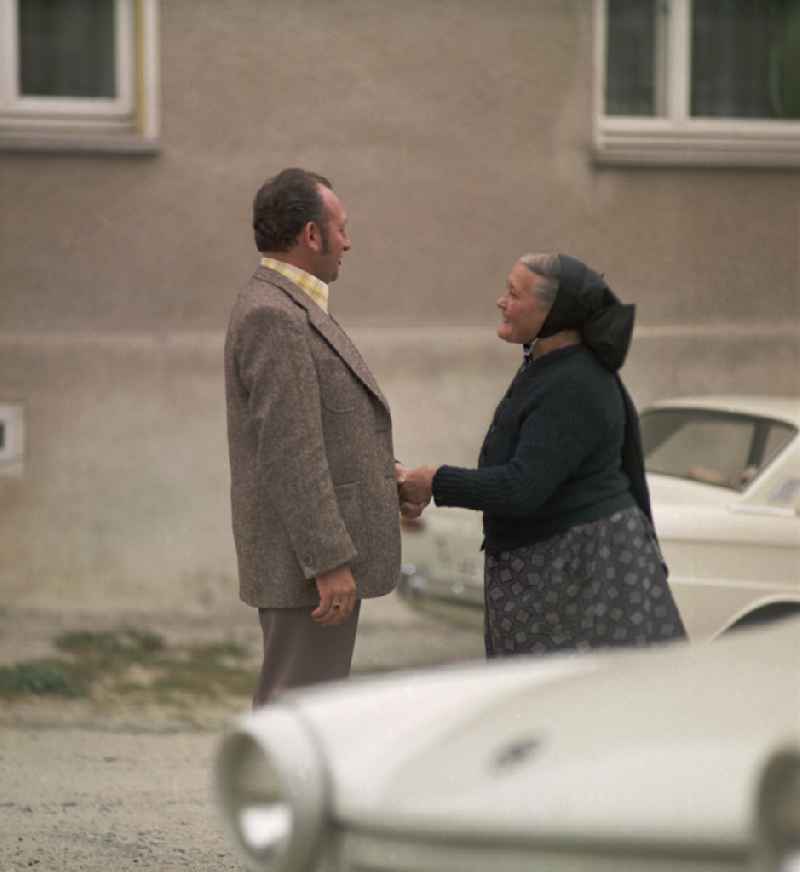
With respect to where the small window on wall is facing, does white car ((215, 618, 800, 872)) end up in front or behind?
in front

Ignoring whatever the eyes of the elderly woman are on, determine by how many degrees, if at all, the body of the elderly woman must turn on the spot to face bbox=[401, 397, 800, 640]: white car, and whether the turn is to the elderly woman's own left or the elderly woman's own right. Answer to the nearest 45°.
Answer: approximately 90° to the elderly woman's own right

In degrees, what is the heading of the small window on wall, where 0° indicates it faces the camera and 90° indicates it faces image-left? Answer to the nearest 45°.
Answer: approximately 0°

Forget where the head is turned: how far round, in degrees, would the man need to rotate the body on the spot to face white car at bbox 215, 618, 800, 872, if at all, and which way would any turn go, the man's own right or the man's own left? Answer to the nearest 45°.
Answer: approximately 90° to the man's own right

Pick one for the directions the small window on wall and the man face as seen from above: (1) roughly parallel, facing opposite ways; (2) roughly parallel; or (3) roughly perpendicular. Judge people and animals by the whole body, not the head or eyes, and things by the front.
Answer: roughly perpendicular

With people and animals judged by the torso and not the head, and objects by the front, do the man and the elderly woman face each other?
yes

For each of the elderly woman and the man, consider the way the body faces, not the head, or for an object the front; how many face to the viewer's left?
1

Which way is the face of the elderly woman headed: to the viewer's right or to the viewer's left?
to the viewer's left

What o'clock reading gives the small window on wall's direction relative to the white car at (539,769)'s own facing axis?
The small window on wall is roughly at 4 o'clock from the white car.

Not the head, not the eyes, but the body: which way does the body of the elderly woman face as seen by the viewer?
to the viewer's left

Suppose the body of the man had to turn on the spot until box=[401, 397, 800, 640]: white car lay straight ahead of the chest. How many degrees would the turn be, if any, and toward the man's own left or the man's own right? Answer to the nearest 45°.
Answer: approximately 45° to the man's own left
